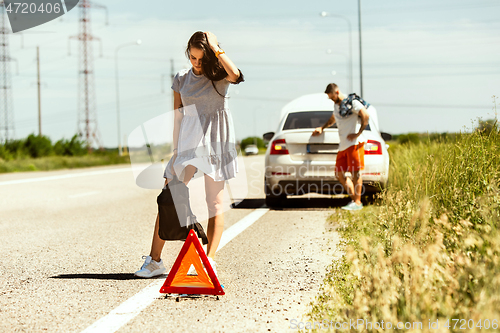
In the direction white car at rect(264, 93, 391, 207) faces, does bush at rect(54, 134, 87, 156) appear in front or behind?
in front

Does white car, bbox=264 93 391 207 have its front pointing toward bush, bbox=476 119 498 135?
no

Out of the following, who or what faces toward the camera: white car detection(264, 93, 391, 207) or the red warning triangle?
the red warning triangle

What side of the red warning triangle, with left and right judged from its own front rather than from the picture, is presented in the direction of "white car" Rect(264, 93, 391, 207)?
back

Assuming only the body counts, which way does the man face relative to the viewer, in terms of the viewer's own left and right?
facing the viewer and to the left of the viewer

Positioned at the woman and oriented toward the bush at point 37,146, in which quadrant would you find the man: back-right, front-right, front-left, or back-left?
front-right

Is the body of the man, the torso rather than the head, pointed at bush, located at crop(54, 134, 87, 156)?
no

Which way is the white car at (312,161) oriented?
away from the camera

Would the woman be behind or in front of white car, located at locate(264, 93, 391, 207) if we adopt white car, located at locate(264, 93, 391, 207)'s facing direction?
behind

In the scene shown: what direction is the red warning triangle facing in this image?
toward the camera

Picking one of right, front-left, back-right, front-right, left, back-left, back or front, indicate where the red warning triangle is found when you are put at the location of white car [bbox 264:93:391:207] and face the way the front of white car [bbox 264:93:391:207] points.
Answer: back

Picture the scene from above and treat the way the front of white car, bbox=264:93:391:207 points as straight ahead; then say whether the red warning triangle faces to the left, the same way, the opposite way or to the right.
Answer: the opposite way

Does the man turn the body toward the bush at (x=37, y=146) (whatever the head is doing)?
no
